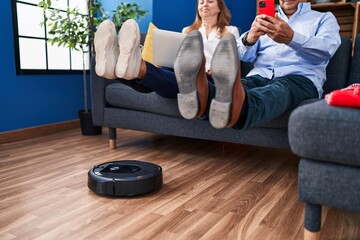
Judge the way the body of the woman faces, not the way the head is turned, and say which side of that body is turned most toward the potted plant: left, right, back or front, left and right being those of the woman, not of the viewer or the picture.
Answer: right

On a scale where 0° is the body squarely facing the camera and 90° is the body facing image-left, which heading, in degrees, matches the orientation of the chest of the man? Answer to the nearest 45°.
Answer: approximately 45°

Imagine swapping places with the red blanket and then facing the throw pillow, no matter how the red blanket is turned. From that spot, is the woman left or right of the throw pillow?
left

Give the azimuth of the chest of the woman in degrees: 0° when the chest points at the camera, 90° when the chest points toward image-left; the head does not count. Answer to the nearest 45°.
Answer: approximately 45°

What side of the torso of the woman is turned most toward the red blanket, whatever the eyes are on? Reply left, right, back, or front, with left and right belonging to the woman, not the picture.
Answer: left
